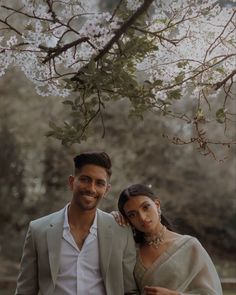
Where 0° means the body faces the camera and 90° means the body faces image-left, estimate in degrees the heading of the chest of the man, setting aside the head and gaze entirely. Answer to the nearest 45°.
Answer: approximately 0°
